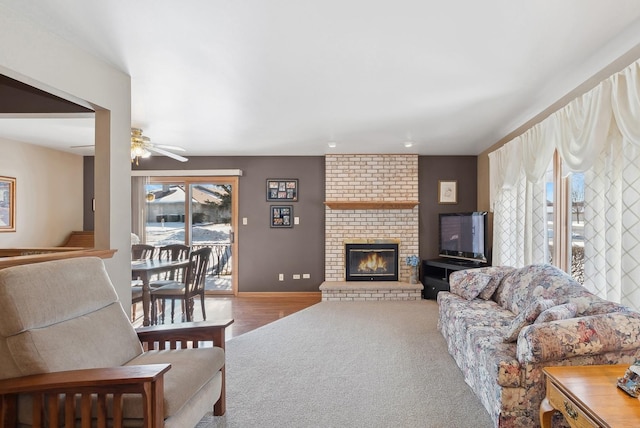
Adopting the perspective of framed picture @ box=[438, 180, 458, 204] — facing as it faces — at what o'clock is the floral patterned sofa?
The floral patterned sofa is roughly at 12 o'clock from the framed picture.

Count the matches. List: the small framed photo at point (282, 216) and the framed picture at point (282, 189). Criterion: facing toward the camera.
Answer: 2

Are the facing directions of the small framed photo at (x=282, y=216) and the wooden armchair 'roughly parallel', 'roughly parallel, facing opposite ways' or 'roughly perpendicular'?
roughly perpendicular

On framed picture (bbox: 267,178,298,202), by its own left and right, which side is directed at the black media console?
left

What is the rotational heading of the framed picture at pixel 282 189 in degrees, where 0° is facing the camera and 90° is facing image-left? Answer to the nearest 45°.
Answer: approximately 0°

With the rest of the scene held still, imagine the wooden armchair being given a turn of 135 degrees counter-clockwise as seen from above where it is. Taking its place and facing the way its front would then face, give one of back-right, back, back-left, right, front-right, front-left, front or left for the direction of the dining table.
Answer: front

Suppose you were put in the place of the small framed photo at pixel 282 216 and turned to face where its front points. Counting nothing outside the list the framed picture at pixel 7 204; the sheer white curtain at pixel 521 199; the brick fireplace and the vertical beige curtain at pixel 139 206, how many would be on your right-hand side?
2

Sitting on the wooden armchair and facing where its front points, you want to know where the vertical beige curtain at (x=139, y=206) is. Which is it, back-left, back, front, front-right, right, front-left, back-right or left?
back-left

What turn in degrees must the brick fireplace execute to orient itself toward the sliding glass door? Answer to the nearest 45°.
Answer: approximately 90° to its right

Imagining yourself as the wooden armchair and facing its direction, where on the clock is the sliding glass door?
The sliding glass door is roughly at 8 o'clock from the wooden armchair.

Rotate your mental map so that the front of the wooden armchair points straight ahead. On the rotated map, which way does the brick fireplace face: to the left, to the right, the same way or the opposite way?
to the right

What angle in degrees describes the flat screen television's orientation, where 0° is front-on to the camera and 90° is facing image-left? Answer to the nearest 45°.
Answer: approximately 45°

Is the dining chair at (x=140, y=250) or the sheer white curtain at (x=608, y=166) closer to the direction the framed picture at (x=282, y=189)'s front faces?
the sheer white curtain
